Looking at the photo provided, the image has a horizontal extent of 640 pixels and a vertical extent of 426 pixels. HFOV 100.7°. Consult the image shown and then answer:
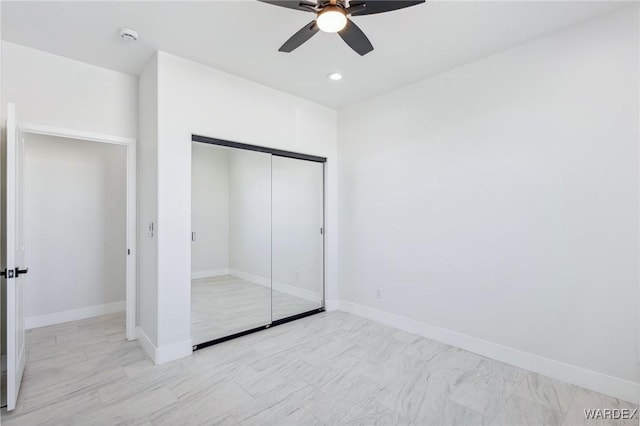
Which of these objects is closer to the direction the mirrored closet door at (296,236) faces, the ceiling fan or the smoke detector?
the ceiling fan

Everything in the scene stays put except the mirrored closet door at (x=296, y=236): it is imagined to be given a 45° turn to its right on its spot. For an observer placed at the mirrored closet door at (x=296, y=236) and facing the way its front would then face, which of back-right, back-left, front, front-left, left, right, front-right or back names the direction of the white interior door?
front-right

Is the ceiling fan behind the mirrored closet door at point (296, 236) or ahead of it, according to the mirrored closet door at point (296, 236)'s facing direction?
ahead

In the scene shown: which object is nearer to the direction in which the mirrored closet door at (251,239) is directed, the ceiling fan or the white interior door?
the ceiling fan

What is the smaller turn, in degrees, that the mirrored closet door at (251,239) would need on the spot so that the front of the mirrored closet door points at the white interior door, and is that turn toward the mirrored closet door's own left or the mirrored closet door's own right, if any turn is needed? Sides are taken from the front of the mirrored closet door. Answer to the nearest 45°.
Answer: approximately 90° to the mirrored closet door's own right

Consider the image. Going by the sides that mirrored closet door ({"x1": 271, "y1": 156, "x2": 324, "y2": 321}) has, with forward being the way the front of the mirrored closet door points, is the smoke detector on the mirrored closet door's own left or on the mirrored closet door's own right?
on the mirrored closet door's own right

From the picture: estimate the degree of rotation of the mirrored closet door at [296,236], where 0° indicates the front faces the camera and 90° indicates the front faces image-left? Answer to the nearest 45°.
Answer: approximately 315°
